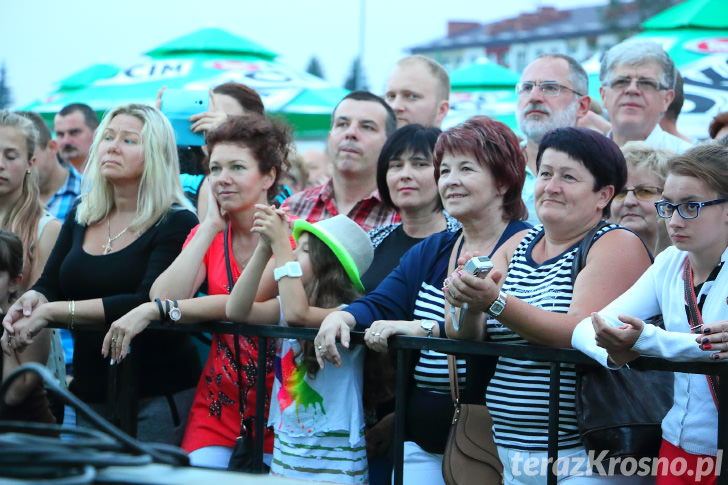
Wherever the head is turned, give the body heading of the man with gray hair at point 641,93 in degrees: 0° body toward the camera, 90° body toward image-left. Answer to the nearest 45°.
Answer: approximately 0°

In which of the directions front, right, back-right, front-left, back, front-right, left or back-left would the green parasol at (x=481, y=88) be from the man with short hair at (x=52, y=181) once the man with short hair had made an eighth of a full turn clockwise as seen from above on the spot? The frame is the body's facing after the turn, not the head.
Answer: back-right

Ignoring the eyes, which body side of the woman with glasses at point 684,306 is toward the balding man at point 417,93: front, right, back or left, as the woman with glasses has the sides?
right

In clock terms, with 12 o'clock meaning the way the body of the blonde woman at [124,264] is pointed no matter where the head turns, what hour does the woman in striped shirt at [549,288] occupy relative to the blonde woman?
The woman in striped shirt is roughly at 9 o'clock from the blonde woman.

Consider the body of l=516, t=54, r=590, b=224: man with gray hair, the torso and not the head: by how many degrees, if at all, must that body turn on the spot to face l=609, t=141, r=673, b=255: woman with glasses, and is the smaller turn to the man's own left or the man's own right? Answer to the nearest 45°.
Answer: approximately 45° to the man's own left

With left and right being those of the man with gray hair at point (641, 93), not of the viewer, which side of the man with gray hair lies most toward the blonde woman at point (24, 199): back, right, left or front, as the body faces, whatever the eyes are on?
right

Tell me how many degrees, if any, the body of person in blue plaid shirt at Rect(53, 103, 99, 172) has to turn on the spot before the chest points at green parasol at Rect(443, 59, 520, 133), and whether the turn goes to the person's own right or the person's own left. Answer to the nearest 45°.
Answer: approximately 180°
